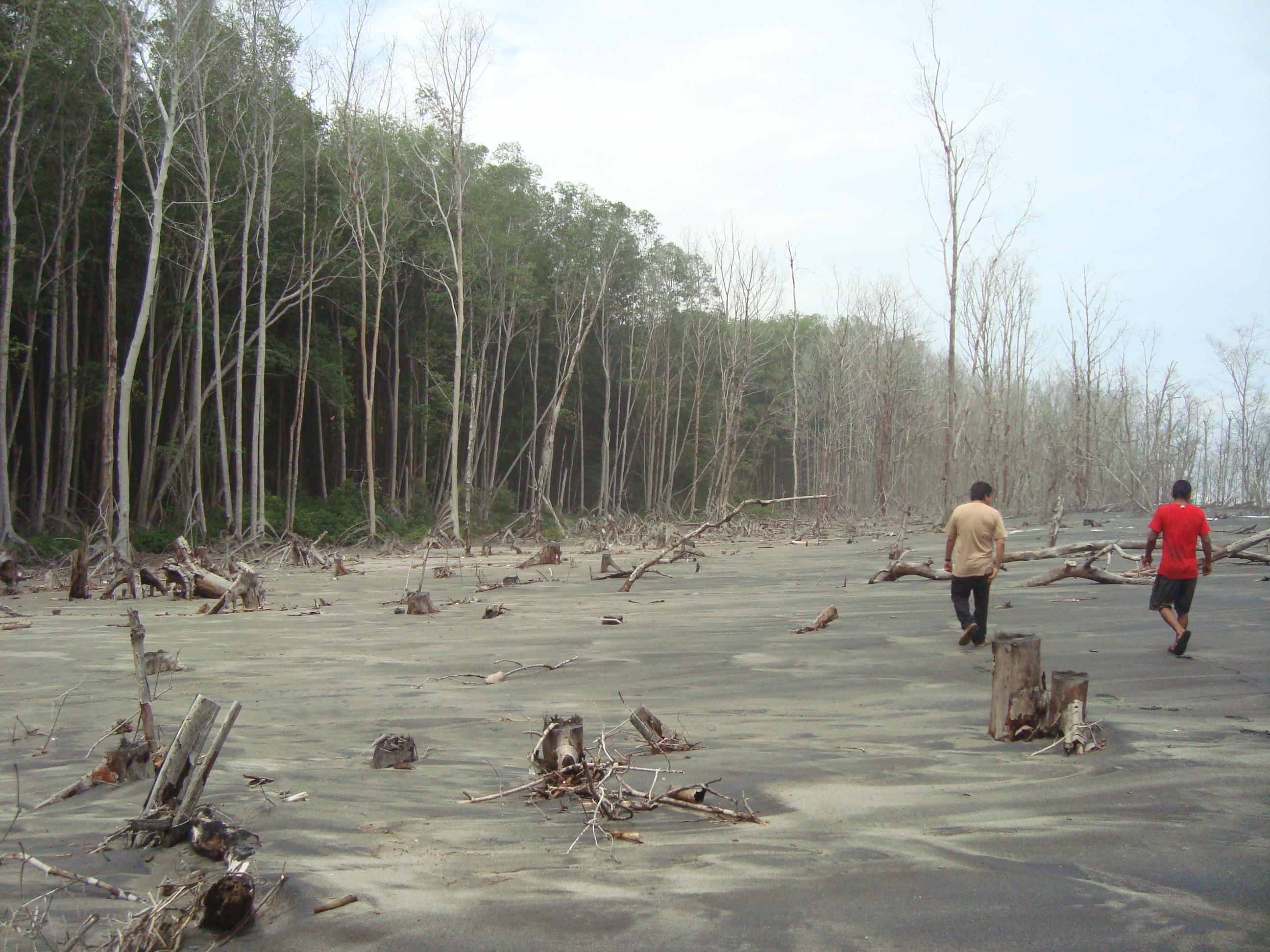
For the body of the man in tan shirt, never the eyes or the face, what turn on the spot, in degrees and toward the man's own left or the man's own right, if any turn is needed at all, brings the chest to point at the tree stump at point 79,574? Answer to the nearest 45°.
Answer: approximately 90° to the man's own left

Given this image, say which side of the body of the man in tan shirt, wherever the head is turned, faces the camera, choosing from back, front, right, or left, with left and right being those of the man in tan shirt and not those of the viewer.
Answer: back

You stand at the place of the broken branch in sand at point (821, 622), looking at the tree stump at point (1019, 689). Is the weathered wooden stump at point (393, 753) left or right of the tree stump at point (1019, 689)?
right

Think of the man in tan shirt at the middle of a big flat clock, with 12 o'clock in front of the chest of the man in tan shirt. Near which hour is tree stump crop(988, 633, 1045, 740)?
The tree stump is roughly at 6 o'clock from the man in tan shirt.

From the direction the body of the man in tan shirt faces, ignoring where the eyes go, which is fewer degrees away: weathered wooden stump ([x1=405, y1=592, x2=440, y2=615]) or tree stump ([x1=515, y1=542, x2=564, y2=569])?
the tree stump

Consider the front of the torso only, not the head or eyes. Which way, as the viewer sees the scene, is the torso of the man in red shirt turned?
away from the camera

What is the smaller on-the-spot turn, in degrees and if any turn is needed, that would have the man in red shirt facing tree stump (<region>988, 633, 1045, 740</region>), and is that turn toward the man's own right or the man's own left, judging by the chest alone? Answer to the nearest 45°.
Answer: approximately 180°

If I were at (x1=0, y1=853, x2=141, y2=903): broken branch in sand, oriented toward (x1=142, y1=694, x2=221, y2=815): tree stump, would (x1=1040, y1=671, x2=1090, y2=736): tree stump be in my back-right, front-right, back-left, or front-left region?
front-right

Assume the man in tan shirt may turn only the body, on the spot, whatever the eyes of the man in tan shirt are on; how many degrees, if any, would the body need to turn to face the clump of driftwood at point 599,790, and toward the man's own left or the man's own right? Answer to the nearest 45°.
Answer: approximately 180°

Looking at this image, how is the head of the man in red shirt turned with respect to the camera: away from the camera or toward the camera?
away from the camera

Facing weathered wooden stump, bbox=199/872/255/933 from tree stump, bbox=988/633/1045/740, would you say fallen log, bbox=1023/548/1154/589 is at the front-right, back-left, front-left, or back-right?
back-right

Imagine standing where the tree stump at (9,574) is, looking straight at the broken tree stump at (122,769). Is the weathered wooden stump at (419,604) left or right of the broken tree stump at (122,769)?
left

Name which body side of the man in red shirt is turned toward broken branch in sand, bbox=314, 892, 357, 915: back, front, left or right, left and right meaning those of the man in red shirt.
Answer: back

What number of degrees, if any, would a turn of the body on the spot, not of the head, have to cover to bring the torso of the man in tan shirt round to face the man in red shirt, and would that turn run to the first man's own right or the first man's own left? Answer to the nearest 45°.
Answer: approximately 90° to the first man's own right

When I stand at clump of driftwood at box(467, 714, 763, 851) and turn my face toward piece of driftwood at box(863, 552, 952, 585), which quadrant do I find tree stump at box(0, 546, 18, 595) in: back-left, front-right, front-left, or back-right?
front-left

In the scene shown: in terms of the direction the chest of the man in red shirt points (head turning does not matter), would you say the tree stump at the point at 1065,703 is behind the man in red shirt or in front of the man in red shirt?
behind

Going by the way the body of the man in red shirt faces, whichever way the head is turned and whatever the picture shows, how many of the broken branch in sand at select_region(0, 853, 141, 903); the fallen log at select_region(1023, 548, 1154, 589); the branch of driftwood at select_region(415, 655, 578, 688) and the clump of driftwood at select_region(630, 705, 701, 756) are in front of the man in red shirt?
1

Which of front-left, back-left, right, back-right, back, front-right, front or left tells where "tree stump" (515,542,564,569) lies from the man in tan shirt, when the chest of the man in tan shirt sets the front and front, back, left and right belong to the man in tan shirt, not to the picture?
front-left
